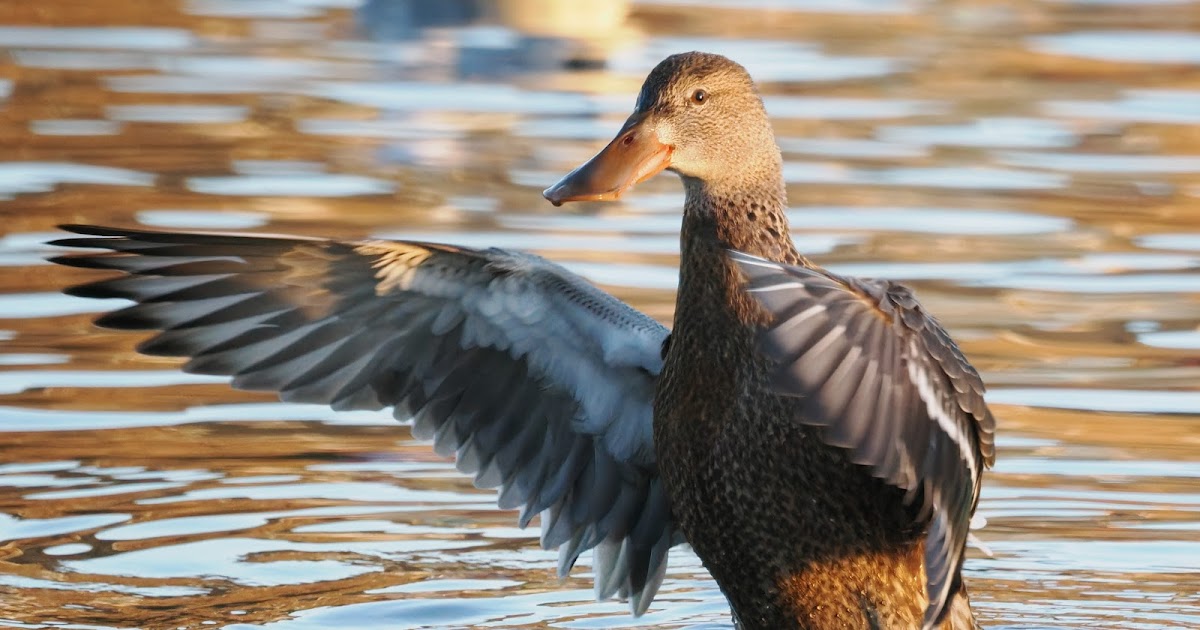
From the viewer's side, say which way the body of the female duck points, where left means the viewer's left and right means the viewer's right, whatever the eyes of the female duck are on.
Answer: facing the viewer and to the left of the viewer
